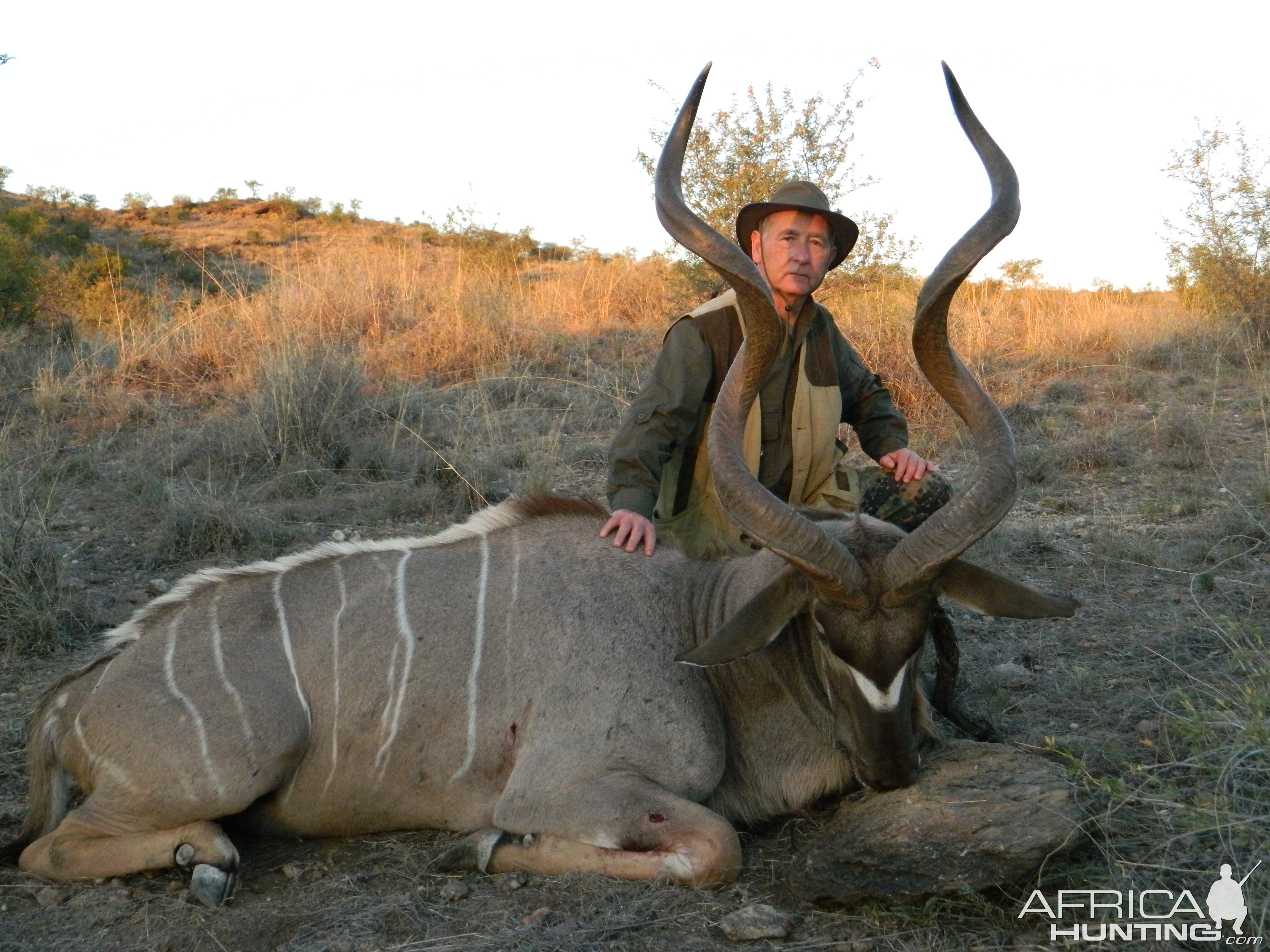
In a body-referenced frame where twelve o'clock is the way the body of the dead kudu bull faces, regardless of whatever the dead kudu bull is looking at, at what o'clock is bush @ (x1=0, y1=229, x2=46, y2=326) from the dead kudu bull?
The bush is roughly at 8 o'clock from the dead kudu bull.

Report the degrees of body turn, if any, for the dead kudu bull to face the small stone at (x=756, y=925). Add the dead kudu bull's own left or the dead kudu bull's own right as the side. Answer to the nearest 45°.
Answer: approximately 45° to the dead kudu bull's own right

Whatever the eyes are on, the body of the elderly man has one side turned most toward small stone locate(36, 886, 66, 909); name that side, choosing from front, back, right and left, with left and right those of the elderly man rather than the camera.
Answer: right

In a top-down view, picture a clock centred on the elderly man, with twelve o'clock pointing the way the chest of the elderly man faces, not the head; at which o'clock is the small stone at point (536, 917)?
The small stone is roughly at 2 o'clock from the elderly man.

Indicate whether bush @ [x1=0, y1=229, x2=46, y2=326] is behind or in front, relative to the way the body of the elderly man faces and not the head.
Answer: behind

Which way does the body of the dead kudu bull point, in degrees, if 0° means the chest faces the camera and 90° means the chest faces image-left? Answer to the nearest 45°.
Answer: approximately 270°

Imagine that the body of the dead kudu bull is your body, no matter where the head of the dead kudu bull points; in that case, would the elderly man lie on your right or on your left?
on your left

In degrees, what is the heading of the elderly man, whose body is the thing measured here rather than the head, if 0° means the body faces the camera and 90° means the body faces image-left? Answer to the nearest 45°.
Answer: approximately 315°

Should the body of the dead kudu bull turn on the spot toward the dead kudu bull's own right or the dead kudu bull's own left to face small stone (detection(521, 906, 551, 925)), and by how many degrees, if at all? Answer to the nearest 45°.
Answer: approximately 90° to the dead kudu bull's own right
